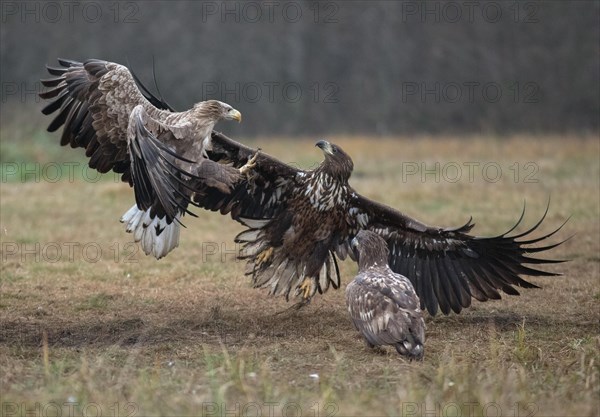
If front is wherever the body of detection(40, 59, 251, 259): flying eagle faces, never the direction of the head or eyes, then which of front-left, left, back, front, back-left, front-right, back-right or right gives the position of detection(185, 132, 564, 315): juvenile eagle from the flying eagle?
front

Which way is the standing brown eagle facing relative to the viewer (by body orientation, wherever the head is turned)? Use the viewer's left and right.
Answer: facing away from the viewer and to the left of the viewer

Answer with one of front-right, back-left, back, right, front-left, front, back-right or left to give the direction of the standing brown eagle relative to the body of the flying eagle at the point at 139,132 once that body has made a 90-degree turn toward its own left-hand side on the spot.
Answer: back-right

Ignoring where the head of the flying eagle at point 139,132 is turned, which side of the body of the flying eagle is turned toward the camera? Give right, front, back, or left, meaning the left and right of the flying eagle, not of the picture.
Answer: right
